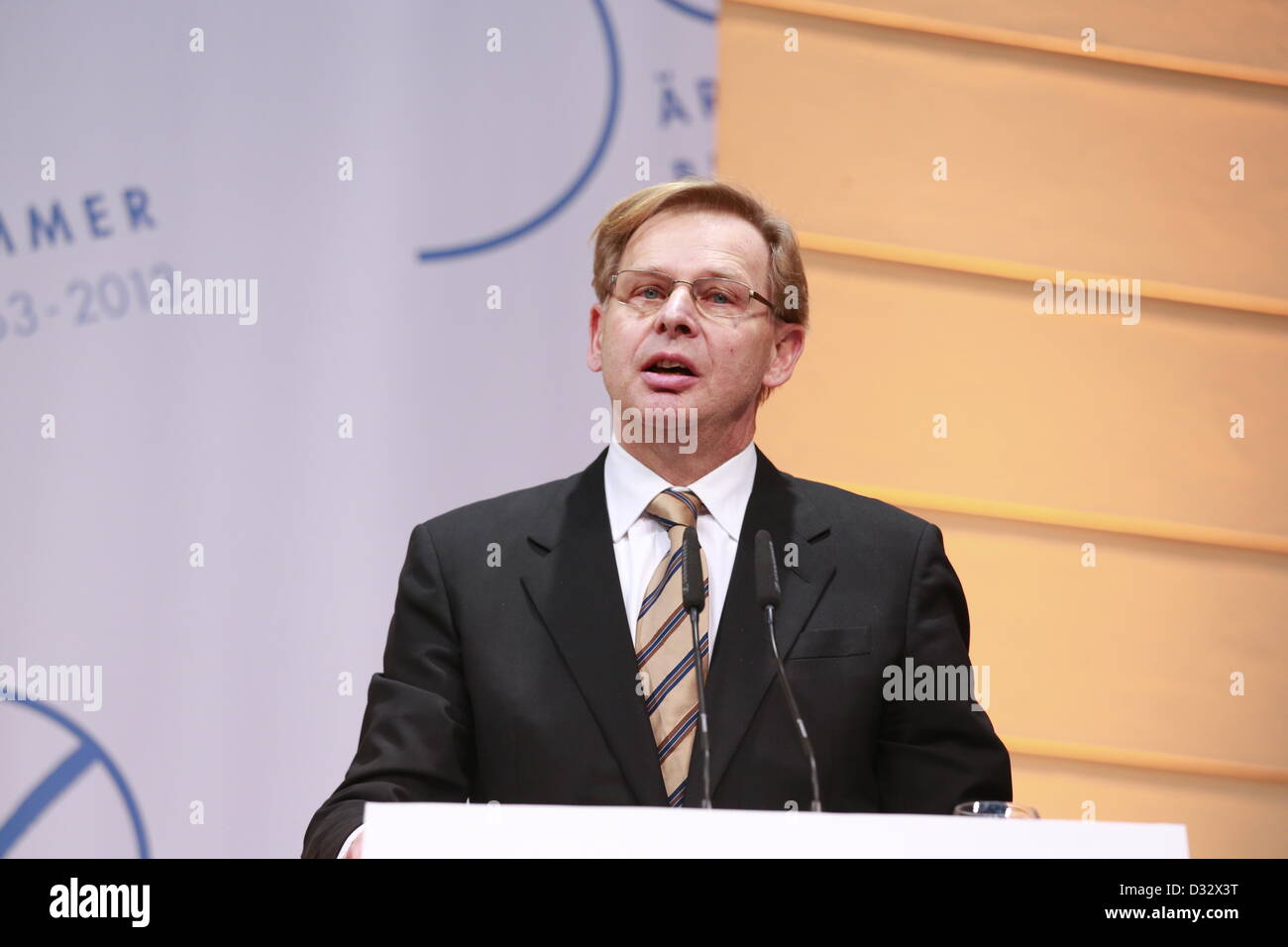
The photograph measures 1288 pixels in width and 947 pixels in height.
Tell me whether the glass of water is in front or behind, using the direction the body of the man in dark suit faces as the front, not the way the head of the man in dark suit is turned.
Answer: in front

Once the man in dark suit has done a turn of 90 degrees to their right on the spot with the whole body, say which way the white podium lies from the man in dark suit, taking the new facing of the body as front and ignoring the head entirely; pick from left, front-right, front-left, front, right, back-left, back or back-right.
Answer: left

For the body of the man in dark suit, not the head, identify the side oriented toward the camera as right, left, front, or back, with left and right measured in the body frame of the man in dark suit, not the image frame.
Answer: front
